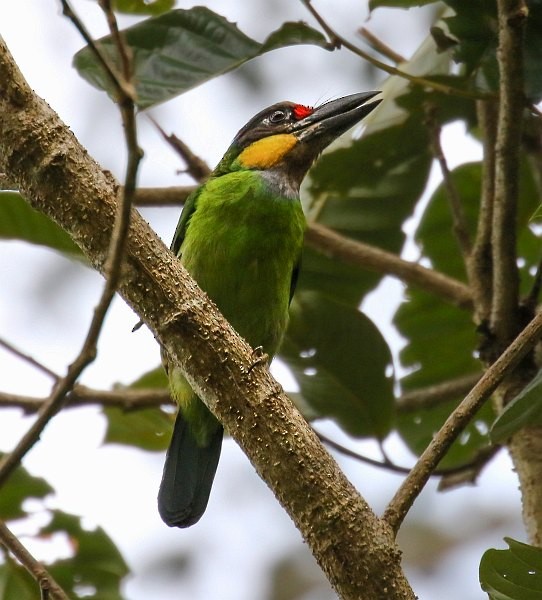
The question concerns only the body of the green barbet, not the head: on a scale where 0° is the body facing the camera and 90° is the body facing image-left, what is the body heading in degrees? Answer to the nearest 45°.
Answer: approximately 315°
